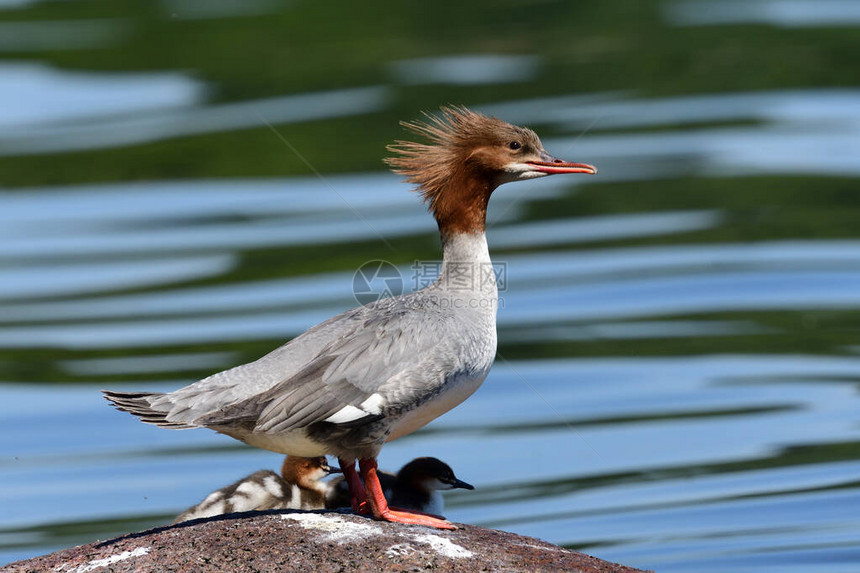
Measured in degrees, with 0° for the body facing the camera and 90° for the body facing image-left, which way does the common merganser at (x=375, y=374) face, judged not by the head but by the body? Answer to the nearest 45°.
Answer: approximately 270°

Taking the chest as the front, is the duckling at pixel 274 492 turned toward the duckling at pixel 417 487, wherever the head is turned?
yes

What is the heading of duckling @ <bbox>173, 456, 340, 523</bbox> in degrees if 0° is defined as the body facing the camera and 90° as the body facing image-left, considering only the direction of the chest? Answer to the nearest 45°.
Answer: approximately 270°

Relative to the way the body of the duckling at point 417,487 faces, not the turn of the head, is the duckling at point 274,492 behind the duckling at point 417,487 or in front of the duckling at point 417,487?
behind

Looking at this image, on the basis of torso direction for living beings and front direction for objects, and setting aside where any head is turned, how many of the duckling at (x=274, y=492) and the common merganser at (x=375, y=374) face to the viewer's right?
2

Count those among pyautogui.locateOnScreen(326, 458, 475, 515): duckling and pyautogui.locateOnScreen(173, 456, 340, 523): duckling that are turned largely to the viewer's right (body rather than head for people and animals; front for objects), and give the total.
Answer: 2

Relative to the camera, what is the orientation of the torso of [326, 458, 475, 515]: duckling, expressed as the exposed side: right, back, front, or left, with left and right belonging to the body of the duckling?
right

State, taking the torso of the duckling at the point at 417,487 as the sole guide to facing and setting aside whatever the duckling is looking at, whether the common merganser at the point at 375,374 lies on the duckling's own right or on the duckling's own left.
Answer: on the duckling's own right

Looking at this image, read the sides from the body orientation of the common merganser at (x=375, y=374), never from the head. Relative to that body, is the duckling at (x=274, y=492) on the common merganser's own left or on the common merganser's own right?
on the common merganser's own left

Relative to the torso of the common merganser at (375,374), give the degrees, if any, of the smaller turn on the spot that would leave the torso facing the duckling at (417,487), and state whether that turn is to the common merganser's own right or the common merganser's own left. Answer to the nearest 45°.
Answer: approximately 90° to the common merganser's own left
